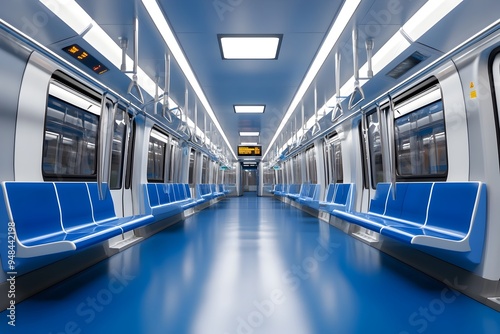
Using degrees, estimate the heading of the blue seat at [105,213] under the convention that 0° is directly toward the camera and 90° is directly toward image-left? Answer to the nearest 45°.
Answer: approximately 315°

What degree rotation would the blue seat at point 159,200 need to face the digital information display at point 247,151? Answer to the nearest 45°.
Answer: approximately 90° to its left

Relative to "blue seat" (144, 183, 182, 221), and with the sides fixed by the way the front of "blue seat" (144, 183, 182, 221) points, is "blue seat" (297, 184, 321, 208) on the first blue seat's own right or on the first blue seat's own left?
on the first blue seat's own left

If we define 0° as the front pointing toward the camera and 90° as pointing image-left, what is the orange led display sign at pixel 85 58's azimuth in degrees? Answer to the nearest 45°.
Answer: approximately 315°
